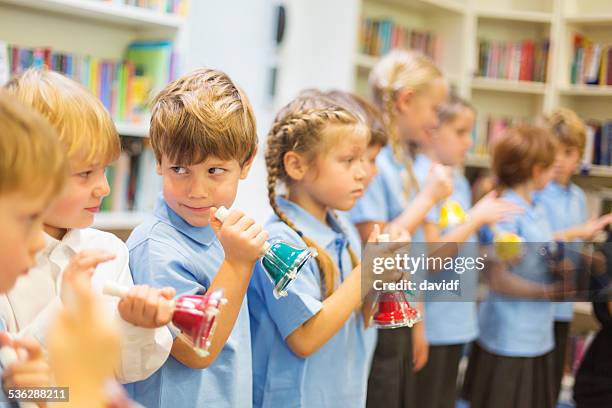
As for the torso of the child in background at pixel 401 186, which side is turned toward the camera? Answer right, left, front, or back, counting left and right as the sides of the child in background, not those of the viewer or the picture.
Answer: right

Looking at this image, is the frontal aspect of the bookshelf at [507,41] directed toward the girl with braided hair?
yes

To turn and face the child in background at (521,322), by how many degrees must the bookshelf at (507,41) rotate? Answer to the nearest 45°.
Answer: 0° — it already faces them

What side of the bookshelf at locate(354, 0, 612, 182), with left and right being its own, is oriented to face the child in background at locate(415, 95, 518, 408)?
front

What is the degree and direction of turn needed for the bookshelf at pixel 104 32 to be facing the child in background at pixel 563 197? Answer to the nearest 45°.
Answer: approximately 45° to its left

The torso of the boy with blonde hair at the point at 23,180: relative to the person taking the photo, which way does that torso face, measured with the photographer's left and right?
facing to the right of the viewer

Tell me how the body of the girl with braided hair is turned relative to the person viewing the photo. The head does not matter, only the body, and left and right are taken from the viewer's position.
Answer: facing to the right of the viewer

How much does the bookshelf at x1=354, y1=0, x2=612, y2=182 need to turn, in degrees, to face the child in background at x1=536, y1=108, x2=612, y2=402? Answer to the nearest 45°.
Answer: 0° — it already faces them

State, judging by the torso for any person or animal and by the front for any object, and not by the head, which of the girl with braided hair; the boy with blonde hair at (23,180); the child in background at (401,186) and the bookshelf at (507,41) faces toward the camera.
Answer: the bookshelf

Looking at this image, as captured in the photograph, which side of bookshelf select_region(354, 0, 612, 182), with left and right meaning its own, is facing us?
front

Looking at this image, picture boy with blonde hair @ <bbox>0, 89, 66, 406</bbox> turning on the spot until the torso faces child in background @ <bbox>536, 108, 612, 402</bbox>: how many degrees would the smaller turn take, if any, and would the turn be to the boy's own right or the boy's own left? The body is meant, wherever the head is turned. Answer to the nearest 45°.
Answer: approximately 45° to the boy's own left

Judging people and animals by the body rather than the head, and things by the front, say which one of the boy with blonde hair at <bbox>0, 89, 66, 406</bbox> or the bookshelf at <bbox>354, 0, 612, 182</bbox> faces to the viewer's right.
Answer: the boy with blonde hair
